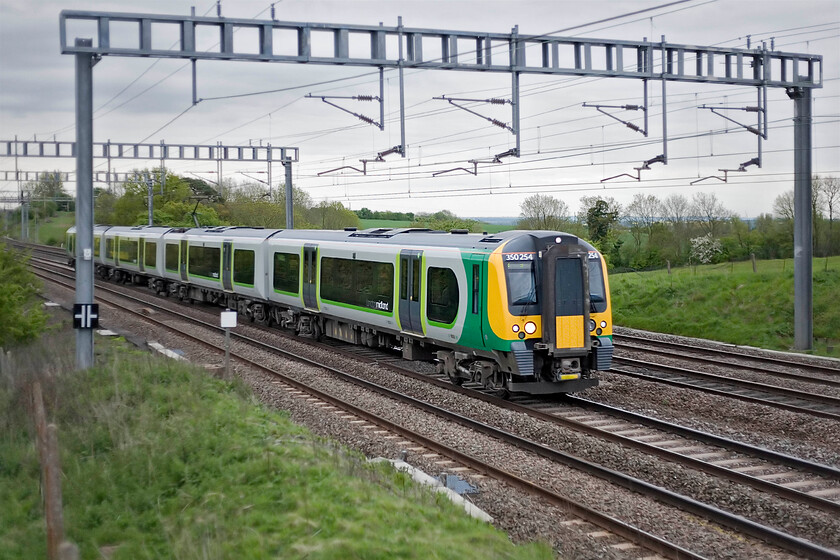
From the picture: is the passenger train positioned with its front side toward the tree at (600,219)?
no

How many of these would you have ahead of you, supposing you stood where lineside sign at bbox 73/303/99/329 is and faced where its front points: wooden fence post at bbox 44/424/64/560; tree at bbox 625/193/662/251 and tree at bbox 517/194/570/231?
1

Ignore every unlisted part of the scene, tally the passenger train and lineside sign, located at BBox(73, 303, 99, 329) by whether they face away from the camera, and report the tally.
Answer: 0

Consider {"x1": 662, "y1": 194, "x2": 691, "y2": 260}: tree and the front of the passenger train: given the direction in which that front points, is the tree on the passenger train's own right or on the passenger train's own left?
on the passenger train's own left

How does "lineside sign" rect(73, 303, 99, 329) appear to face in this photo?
toward the camera

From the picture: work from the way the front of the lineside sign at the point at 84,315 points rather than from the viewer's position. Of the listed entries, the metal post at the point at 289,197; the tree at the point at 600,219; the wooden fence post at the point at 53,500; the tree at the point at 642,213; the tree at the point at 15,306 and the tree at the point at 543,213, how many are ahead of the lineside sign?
1

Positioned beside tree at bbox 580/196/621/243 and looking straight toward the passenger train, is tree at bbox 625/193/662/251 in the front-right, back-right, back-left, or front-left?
back-left

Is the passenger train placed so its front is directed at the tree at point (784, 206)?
no

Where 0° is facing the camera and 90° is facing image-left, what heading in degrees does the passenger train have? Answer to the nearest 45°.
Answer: approximately 315°

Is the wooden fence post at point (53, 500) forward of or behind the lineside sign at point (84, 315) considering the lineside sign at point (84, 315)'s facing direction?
forward

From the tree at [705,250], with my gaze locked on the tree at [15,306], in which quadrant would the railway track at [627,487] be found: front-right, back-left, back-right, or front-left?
front-left

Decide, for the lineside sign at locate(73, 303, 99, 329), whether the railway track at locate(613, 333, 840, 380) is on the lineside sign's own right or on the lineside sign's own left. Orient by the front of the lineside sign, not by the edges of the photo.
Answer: on the lineside sign's own left

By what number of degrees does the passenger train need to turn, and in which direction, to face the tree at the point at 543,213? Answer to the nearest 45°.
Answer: approximately 135° to its left

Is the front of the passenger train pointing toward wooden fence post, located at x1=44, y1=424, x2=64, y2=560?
no
